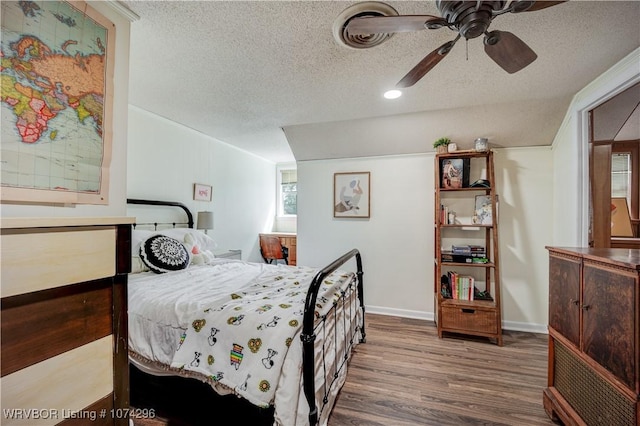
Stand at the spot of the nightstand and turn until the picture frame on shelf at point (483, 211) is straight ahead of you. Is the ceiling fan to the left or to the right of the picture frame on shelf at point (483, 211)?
right

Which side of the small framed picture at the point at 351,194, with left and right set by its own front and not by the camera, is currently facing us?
front

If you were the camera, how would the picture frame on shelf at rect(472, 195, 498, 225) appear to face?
facing the viewer

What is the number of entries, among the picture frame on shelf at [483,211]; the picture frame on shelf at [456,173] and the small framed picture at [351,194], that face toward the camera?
3

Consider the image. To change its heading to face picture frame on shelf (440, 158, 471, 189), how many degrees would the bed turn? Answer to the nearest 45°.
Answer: approximately 45° to its left

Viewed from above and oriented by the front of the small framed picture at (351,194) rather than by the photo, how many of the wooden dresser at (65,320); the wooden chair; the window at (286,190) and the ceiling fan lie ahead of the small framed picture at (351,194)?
2

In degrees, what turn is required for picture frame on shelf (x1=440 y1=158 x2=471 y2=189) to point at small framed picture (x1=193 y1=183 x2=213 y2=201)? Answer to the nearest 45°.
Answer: approximately 90° to its right

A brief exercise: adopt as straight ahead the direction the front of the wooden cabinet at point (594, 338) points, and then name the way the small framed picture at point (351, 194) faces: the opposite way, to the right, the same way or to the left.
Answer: to the left

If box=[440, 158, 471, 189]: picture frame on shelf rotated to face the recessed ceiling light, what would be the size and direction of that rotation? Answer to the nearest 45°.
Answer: approximately 45° to its right

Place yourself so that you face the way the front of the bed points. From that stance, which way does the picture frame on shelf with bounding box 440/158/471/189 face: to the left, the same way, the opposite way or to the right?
to the right

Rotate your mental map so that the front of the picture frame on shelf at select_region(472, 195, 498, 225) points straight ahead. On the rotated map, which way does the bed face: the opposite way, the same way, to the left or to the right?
to the left

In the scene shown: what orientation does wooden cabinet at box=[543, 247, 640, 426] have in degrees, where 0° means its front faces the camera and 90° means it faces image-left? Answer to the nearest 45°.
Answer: approximately 45°

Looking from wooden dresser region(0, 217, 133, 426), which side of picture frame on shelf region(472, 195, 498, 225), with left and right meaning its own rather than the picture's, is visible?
front

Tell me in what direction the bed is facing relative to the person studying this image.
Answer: facing the viewer and to the right of the viewer

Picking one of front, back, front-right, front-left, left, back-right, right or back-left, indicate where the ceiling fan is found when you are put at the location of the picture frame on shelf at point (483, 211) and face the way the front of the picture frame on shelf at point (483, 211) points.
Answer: front

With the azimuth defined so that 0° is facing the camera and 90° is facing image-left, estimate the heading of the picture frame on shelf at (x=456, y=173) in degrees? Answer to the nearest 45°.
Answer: approximately 0°

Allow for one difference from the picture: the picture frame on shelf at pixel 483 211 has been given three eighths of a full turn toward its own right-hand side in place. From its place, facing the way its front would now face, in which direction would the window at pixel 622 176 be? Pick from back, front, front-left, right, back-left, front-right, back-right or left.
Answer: right
